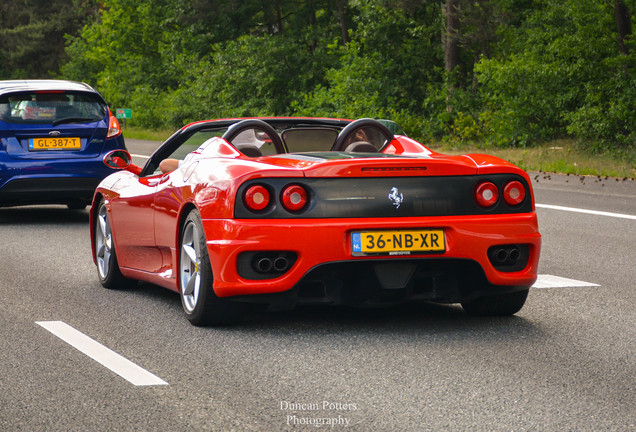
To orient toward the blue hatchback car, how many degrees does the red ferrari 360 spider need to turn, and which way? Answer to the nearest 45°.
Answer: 0° — it already faces it

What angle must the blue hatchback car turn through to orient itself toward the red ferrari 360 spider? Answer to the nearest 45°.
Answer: approximately 180°

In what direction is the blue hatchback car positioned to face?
away from the camera

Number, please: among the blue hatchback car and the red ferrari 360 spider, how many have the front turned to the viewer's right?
0

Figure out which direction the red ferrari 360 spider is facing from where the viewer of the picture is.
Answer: facing away from the viewer and to the left of the viewer
